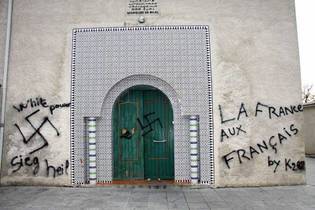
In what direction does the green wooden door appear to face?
toward the camera
